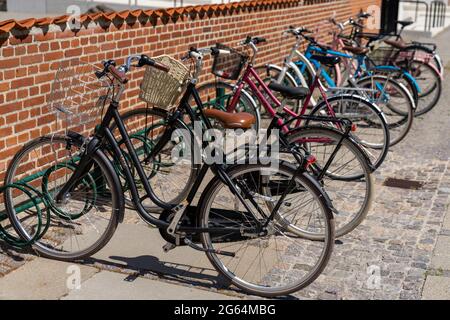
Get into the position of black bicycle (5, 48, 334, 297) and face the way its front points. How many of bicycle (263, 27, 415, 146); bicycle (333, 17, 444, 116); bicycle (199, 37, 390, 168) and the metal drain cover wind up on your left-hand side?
0

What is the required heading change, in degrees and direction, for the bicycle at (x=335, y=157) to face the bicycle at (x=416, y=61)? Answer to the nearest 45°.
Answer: approximately 45° to its right

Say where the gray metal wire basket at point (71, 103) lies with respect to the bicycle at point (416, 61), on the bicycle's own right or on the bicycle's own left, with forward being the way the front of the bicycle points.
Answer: on the bicycle's own left

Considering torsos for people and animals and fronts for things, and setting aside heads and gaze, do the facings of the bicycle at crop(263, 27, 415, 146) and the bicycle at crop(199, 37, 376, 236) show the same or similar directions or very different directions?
same or similar directions

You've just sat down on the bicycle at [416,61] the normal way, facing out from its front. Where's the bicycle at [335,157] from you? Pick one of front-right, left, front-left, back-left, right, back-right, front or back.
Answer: back-left

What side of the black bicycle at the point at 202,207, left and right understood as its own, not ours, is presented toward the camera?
left

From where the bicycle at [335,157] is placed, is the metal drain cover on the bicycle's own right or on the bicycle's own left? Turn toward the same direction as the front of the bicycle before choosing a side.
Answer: on the bicycle's own right

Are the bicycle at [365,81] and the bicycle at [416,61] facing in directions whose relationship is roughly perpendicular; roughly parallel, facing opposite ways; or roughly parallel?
roughly parallel

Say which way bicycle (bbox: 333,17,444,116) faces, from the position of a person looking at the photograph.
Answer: facing away from the viewer and to the left of the viewer

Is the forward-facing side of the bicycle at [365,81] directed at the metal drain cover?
no

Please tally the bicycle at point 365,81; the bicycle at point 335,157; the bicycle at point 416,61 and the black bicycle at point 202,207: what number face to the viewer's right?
0

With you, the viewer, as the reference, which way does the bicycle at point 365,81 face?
facing away from the viewer and to the left of the viewer

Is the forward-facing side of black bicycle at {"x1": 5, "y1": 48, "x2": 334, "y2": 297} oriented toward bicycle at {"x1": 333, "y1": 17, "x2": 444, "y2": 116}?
no

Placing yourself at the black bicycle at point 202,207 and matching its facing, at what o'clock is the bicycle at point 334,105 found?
The bicycle is roughly at 4 o'clock from the black bicycle.

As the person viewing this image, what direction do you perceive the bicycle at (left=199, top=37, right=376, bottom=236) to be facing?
facing away from the viewer and to the left of the viewer
